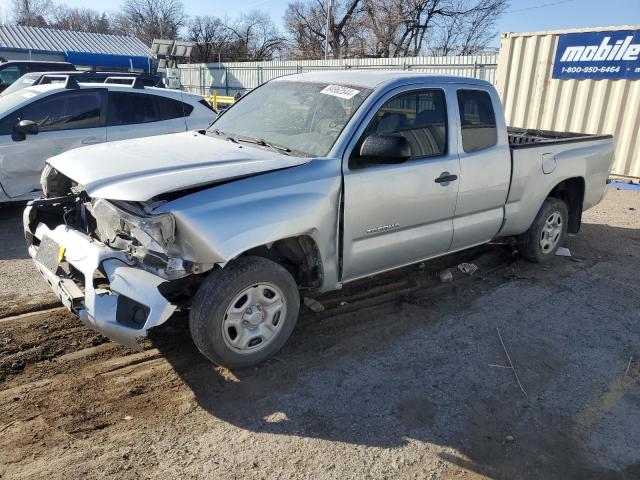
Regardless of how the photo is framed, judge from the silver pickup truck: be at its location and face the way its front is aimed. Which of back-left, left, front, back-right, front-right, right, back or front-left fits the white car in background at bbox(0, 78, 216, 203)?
right

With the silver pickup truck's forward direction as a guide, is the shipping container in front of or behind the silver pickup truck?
behind

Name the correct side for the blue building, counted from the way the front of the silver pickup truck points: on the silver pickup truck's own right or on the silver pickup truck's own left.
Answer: on the silver pickup truck's own right

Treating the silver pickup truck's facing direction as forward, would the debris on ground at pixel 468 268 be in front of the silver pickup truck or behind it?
behind

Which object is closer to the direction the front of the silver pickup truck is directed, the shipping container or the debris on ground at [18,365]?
the debris on ground

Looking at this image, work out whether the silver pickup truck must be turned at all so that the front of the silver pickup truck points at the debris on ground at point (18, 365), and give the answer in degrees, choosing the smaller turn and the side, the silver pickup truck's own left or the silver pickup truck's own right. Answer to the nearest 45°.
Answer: approximately 45° to the silver pickup truck's own right

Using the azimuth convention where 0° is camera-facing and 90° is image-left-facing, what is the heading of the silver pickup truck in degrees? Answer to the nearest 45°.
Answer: approximately 45°
